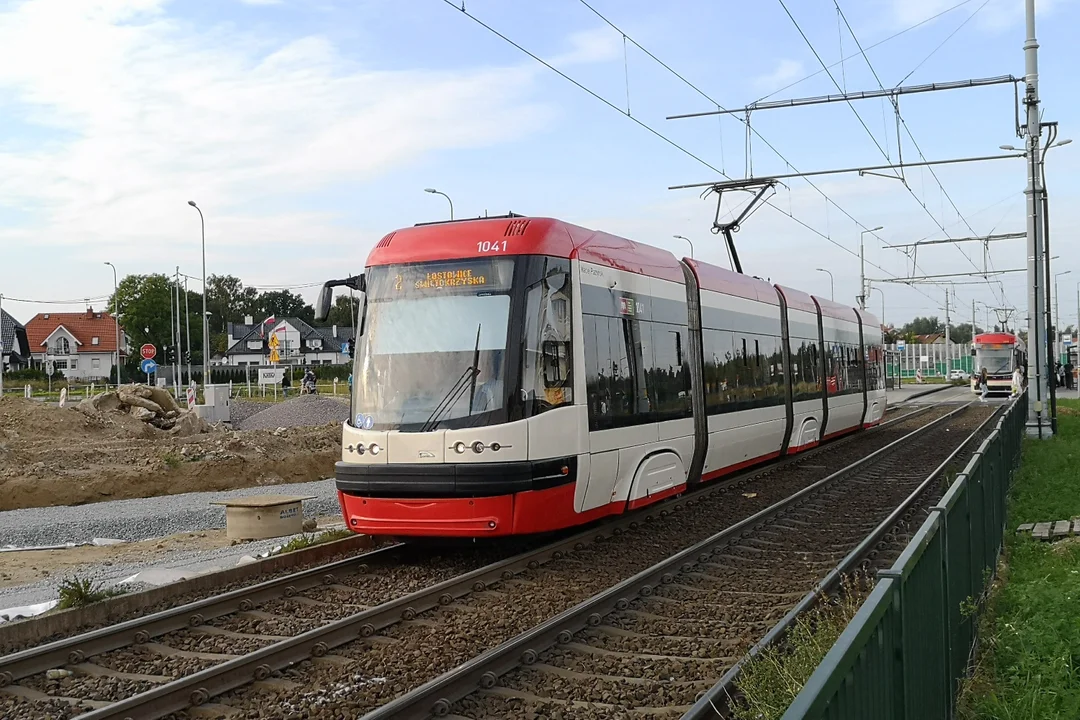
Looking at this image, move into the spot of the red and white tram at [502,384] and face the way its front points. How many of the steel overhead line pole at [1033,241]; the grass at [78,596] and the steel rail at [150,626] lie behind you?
1

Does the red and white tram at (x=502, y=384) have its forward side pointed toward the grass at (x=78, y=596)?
yes

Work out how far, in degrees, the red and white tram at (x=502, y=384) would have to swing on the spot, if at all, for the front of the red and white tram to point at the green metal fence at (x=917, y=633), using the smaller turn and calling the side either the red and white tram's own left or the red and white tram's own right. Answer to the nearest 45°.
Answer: approximately 45° to the red and white tram's own left

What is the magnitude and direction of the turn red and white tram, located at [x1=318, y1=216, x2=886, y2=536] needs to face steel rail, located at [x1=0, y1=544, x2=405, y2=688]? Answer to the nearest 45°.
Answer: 0° — it already faces it

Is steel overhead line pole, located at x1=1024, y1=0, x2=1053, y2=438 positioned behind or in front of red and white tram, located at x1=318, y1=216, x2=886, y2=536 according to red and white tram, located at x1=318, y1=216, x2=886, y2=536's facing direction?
behind

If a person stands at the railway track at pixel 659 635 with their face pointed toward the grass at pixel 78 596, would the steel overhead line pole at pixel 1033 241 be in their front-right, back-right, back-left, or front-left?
back-right

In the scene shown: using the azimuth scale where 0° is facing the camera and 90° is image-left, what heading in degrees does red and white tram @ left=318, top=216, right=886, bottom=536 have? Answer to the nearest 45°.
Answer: approximately 45°

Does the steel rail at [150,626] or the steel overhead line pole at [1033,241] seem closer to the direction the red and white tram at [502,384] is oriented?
the steel rail
